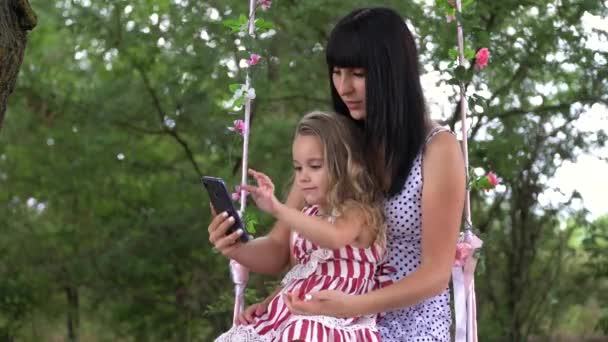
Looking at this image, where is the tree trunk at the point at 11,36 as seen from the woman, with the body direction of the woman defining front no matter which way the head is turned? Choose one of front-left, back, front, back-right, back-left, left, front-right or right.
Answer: front-right

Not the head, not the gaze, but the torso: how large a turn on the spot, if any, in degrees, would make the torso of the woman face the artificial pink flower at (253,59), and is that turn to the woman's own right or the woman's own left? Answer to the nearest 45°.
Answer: approximately 90° to the woman's own right

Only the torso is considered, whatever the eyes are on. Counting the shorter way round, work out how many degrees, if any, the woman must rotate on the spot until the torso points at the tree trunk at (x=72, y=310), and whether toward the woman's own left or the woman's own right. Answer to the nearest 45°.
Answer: approximately 90° to the woman's own right

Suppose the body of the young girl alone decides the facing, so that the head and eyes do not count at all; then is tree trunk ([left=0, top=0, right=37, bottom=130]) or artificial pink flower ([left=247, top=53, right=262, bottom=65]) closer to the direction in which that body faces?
the tree trunk

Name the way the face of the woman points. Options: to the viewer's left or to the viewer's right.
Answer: to the viewer's left

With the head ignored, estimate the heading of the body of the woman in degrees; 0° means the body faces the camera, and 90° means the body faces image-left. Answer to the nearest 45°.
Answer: approximately 45°

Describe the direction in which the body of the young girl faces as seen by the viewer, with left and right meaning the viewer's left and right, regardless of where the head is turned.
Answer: facing the viewer and to the left of the viewer
